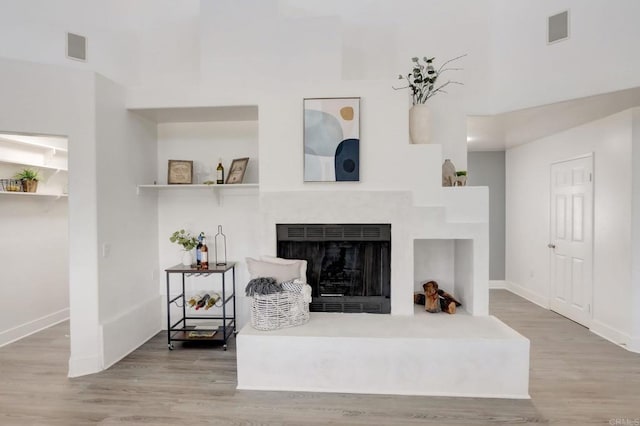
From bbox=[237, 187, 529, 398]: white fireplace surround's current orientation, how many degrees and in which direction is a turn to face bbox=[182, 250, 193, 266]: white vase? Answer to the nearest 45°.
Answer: approximately 90° to its right

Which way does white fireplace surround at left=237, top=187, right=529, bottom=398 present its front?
toward the camera

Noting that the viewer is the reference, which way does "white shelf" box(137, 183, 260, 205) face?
facing the viewer

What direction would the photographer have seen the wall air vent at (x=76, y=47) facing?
facing the viewer and to the right of the viewer

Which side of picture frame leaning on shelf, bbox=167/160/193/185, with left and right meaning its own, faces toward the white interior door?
left

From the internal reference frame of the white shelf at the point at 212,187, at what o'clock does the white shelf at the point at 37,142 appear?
the white shelf at the point at 37,142 is roughly at 4 o'clock from the white shelf at the point at 212,187.

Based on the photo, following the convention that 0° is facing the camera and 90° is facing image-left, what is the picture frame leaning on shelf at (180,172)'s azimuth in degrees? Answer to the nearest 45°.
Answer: approximately 0°

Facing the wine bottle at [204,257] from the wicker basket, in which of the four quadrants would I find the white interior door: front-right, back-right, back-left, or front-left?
back-right

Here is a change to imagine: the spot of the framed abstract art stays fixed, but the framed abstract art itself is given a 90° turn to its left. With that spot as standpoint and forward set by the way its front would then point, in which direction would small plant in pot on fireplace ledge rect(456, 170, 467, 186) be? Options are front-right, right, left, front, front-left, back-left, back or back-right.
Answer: front

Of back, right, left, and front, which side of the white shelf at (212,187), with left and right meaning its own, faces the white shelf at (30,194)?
right

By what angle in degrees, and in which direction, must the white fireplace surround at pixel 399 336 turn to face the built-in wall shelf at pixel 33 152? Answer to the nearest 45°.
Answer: approximately 90° to its right
